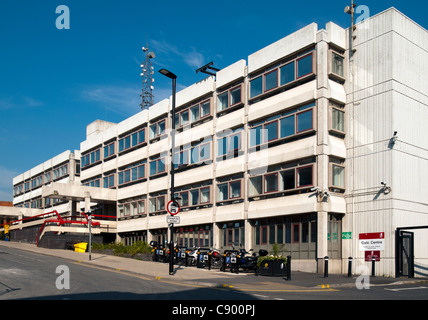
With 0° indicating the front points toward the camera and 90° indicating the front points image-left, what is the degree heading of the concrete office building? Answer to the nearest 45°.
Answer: approximately 45°

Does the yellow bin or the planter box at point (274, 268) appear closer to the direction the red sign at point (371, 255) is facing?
the planter box

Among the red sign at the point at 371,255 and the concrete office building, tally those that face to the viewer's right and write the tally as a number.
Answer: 0

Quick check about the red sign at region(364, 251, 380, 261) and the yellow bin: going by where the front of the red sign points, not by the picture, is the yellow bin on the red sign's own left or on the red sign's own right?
on the red sign's own right
